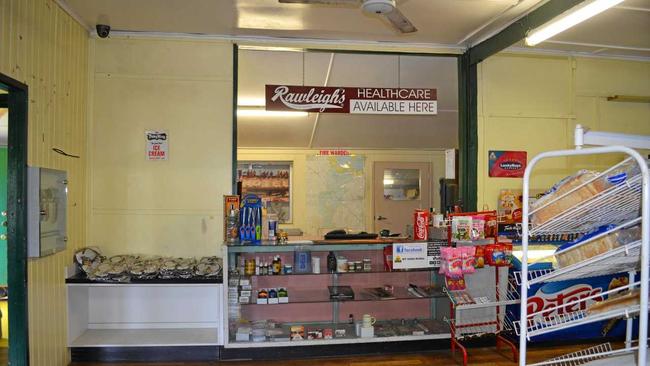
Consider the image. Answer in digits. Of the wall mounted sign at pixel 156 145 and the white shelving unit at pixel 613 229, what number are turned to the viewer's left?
1

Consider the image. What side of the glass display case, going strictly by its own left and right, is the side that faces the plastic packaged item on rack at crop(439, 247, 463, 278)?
left

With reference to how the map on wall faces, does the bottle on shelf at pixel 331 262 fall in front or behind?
in front

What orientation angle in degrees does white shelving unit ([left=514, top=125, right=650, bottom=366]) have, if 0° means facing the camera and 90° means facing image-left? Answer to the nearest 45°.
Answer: approximately 90°

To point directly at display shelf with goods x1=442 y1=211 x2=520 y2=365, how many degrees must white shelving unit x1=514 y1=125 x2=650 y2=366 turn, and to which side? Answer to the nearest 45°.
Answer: approximately 90° to its right
